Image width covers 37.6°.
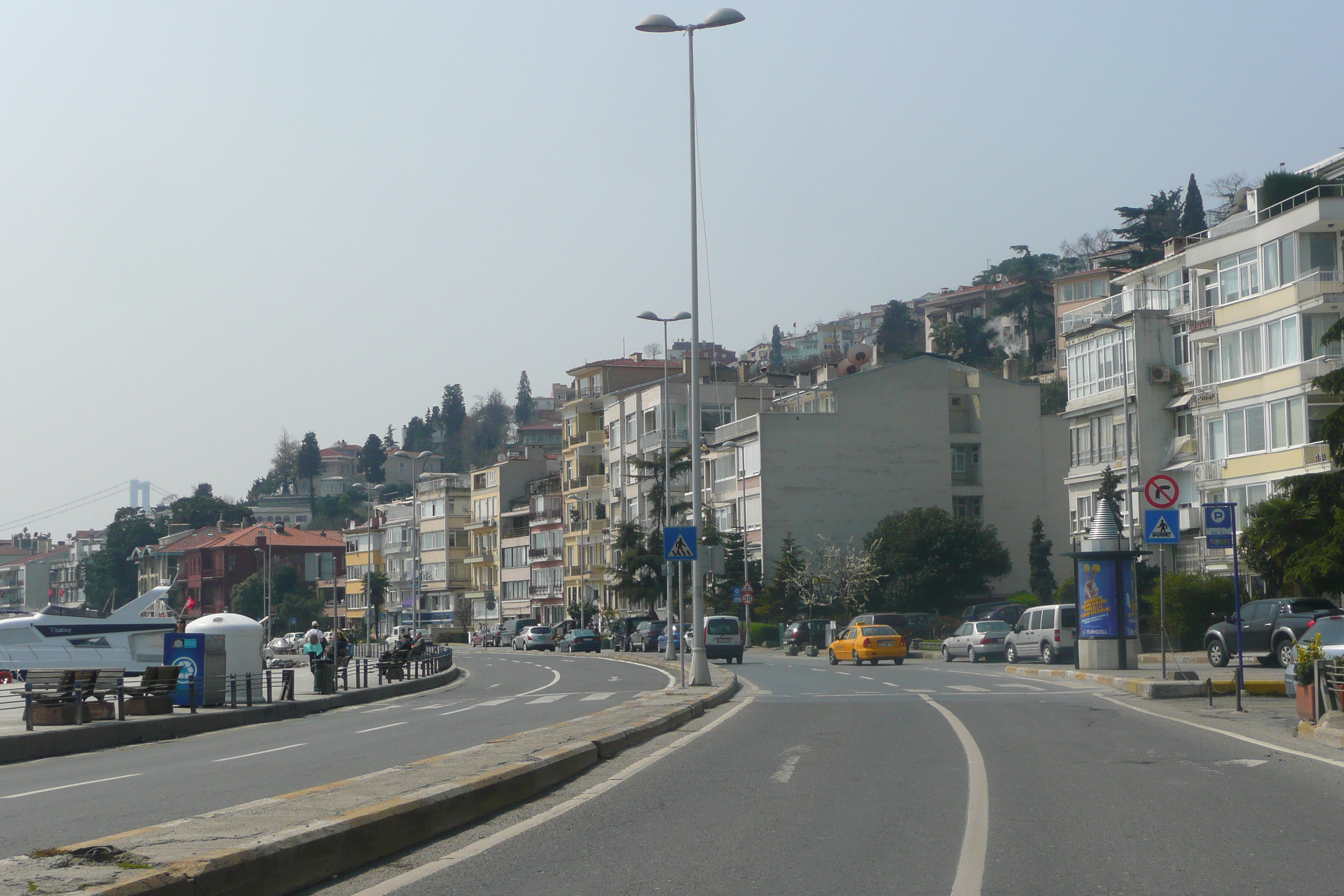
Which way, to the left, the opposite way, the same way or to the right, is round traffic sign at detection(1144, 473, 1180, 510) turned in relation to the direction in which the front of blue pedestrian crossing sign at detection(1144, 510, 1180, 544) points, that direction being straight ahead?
the same way

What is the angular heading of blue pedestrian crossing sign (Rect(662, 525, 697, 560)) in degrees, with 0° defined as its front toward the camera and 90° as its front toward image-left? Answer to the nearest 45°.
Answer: approximately 0°

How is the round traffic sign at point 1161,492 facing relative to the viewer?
toward the camera

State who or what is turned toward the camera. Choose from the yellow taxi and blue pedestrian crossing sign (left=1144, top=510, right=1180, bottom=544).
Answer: the blue pedestrian crossing sign

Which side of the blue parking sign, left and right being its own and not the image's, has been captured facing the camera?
front

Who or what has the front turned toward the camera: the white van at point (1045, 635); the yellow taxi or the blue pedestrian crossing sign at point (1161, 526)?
the blue pedestrian crossing sign

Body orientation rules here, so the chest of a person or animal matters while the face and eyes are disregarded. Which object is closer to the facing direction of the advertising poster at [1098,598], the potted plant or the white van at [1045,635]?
the potted plant

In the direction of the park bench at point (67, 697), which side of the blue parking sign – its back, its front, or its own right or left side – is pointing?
right

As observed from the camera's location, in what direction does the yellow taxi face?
facing away from the viewer and to the left of the viewer

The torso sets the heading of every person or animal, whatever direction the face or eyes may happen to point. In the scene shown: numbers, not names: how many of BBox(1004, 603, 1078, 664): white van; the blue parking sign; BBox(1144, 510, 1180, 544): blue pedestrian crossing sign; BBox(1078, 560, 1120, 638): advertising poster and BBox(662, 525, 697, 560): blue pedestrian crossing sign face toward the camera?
4

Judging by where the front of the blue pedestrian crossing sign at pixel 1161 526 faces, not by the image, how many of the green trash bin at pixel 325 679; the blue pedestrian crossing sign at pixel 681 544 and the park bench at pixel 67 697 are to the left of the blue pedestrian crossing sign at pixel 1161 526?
0
